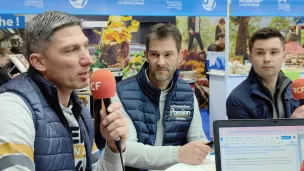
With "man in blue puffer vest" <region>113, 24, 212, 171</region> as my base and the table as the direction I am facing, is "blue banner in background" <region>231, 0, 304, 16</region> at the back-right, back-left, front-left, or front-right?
back-left

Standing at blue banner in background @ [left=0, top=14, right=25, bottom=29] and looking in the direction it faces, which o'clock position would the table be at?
The table is roughly at 11 o'clock from the blue banner in background.

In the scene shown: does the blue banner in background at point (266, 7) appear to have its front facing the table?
yes

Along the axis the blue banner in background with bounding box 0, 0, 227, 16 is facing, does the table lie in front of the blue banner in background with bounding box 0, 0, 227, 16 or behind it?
in front

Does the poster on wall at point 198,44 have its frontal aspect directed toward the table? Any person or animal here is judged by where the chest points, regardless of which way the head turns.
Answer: yes

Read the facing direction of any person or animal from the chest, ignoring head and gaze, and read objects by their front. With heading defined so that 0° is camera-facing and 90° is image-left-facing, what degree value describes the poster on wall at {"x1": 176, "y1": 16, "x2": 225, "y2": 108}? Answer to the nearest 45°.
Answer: approximately 0°

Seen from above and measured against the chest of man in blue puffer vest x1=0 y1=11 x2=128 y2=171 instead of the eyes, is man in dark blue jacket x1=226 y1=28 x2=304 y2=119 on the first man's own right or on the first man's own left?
on the first man's own left

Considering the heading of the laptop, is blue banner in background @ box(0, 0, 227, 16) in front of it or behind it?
behind
